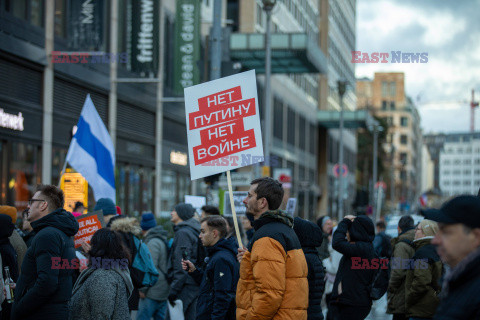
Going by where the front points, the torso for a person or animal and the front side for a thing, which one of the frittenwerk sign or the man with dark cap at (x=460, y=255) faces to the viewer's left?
the man with dark cap

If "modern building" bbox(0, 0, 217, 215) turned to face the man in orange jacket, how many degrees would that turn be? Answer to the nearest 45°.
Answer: approximately 45° to its right

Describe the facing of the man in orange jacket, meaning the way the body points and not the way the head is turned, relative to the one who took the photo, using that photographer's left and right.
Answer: facing to the left of the viewer

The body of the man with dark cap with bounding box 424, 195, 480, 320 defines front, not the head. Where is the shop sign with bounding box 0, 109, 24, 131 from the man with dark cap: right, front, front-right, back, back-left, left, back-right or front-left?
front-right

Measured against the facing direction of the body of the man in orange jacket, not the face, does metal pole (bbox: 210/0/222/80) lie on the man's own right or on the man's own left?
on the man's own right

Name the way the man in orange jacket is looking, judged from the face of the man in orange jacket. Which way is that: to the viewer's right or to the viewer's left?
to the viewer's left

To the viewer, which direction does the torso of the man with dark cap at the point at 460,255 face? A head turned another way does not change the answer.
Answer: to the viewer's left

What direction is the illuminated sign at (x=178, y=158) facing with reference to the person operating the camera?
facing the viewer and to the right of the viewer

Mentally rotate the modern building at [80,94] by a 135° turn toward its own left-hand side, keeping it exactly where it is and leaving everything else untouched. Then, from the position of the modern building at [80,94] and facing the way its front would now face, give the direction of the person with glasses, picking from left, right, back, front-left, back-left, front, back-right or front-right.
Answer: back

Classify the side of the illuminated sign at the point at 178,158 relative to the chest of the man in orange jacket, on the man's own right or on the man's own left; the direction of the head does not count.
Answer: on the man's own right

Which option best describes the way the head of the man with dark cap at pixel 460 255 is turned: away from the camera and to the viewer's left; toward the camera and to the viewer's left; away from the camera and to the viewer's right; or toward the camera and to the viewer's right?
toward the camera and to the viewer's left

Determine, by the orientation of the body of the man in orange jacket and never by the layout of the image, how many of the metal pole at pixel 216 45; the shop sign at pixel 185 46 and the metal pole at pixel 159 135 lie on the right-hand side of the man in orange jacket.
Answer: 3

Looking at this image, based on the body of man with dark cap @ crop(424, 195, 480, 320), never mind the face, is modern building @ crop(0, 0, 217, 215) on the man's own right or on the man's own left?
on the man's own right
